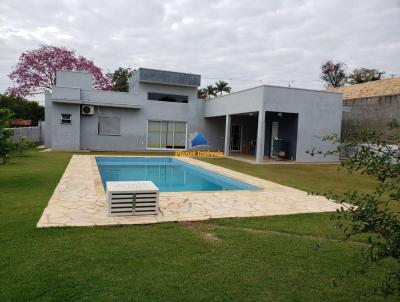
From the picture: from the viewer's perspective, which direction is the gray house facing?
toward the camera

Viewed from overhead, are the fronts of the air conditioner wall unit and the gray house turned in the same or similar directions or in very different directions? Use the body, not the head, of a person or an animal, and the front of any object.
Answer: same or similar directions

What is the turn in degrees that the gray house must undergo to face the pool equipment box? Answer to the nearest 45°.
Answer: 0° — it already faces it

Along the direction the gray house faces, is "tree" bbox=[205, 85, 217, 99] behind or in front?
behind

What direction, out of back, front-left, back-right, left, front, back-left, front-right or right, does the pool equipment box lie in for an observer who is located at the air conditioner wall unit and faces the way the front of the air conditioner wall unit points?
front

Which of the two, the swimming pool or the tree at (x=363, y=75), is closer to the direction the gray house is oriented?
the swimming pool

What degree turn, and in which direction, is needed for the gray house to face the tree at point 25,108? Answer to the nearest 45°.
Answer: approximately 135° to its right

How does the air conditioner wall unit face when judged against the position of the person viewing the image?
facing the viewer

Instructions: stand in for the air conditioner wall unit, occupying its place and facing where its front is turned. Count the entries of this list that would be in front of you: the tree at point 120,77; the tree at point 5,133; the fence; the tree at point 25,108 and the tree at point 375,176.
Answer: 2

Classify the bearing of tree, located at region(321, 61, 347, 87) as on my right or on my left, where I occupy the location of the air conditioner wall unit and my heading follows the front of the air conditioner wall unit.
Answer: on my left
